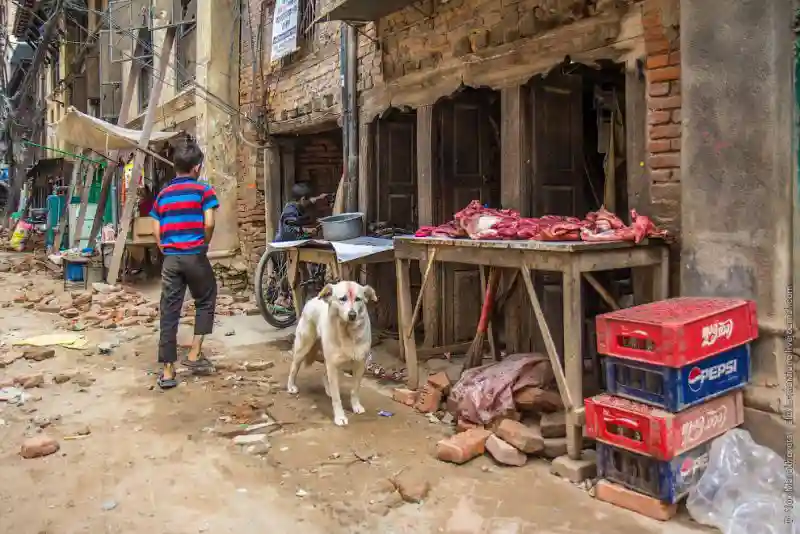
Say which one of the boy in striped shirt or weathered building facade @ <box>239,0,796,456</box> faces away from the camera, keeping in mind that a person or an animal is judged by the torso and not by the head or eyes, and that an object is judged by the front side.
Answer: the boy in striped shirt

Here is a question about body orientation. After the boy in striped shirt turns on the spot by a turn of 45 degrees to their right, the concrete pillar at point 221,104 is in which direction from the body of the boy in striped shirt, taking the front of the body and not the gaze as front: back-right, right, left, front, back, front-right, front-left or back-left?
front-left

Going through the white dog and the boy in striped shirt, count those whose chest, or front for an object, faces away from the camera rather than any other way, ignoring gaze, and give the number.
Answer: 1

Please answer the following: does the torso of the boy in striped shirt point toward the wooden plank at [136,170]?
yes

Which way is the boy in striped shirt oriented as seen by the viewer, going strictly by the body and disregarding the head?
away from the camera

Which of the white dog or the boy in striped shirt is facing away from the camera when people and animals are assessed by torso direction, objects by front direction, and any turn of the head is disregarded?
the boy in striped shirt

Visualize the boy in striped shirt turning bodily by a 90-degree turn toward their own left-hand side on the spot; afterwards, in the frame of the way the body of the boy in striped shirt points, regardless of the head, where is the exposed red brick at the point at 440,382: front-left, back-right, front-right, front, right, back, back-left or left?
back-left

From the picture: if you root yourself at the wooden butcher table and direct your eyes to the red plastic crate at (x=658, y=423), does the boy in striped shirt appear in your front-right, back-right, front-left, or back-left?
back-right

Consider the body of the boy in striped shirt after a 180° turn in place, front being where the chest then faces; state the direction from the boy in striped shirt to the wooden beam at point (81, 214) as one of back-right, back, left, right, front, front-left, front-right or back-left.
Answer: back

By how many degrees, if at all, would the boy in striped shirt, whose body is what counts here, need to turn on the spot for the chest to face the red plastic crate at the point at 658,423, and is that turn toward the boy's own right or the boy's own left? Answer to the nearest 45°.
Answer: approximately 135° to the boy's own right

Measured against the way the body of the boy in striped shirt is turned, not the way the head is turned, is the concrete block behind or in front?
behind

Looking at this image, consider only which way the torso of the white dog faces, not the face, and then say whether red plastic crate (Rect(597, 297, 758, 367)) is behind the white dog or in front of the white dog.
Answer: in front

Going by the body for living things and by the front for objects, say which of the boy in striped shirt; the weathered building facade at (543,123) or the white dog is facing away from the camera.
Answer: the boy in striped shirt

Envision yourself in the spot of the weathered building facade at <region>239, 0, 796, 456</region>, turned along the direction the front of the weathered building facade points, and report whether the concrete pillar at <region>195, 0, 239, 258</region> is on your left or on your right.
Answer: on your right

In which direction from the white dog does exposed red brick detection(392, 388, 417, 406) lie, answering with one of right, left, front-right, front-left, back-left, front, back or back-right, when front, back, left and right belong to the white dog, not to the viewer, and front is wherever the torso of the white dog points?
left
